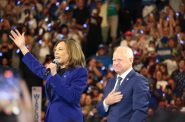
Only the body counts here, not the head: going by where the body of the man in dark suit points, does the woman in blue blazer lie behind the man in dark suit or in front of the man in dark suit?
in front

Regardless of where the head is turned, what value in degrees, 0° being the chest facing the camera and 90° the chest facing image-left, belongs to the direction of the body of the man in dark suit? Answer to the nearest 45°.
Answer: approximately 45°
